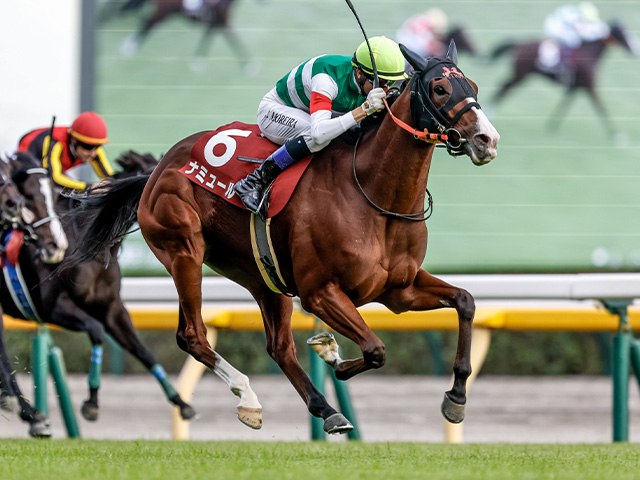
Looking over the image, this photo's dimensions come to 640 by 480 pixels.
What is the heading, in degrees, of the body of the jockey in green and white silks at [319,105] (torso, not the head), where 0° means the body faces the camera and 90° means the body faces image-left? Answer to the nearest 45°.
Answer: approximately 270°

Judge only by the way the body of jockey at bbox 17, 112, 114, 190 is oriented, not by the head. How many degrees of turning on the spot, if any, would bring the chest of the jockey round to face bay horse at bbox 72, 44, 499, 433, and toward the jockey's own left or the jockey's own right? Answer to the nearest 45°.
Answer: approximately 45° to the jockey's own right

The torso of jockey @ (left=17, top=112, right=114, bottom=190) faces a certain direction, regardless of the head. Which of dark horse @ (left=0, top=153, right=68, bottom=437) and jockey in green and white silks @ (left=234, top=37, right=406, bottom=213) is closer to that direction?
the jockey in green and white silks

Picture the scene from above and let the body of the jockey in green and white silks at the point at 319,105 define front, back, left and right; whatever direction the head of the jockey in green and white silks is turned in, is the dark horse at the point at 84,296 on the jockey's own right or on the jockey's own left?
on the jockey's own left

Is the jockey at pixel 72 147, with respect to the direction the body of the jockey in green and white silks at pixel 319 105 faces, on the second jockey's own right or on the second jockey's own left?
on the second jockey's own left

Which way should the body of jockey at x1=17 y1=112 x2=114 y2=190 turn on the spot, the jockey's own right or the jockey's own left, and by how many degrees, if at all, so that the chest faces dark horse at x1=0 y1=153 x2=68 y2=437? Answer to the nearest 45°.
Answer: approximately 45° to the jockey's own right
